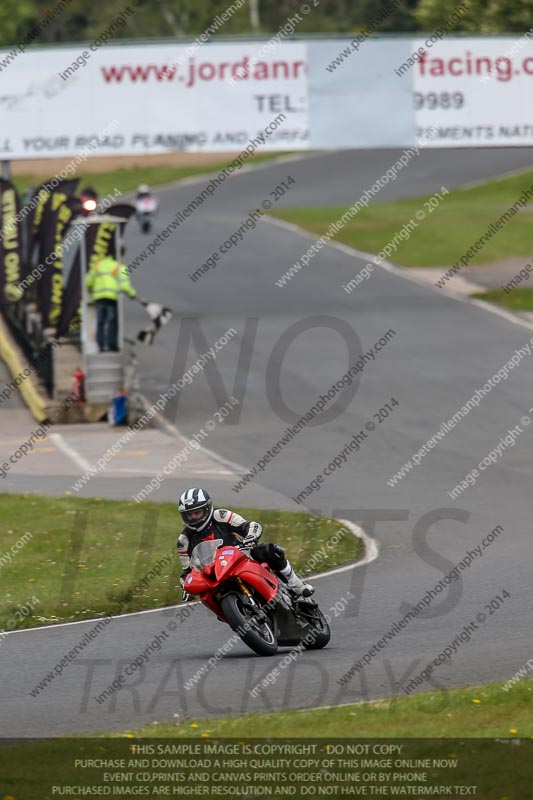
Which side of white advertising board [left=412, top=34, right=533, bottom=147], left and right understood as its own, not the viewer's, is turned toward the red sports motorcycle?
front

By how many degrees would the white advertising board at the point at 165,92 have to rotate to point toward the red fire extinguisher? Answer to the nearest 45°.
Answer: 0° — it already faces it

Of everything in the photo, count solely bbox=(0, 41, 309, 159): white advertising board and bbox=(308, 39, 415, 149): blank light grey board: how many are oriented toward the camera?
2

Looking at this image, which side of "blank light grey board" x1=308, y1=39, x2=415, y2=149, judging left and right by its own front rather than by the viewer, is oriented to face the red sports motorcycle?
front

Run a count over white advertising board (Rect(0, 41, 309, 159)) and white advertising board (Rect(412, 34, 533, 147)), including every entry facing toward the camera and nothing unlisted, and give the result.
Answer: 2

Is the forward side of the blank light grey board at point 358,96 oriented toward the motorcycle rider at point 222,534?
yes

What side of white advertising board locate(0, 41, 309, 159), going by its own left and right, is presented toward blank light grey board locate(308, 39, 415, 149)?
left

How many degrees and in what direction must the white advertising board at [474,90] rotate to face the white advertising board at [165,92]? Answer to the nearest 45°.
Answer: approximately 90° to its right

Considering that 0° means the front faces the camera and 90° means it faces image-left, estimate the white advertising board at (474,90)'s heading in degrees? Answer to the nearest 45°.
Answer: approximately 0°
